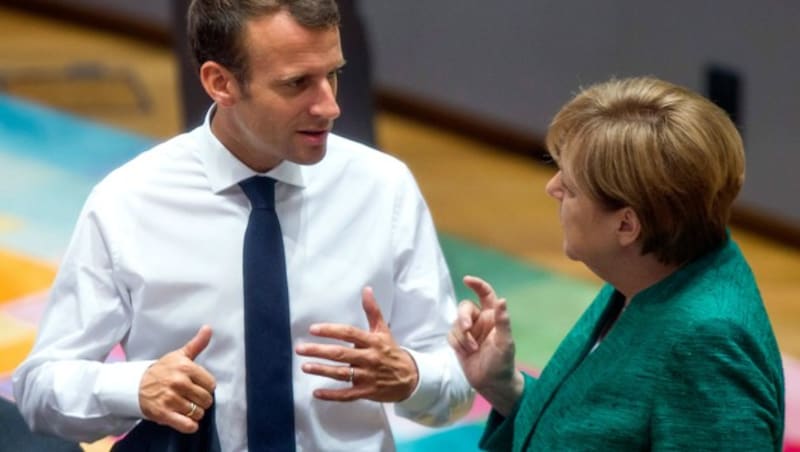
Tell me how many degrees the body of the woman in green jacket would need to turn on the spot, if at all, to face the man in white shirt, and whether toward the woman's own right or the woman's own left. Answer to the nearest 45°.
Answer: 0° — they already face them

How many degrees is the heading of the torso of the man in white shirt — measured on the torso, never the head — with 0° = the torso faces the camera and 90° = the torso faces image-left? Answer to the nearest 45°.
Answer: approximately 0°

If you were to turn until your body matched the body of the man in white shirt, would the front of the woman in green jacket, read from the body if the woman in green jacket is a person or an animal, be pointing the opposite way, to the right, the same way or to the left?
to the right

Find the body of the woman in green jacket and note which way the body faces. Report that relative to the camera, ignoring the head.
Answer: to the viewer's left

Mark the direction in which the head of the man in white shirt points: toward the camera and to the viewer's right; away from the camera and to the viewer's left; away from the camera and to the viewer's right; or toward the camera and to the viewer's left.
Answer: toward the camera and to the viewer's right

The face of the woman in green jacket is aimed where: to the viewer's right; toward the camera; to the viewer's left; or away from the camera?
to the viewer's left

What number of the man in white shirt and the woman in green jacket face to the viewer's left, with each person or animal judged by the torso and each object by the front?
1

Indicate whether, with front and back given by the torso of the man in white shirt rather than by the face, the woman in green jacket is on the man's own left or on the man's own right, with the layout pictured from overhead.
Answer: on the man's own left
